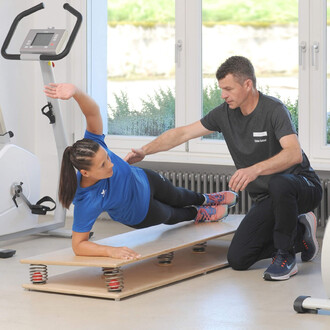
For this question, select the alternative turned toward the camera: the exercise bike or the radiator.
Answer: the radiator

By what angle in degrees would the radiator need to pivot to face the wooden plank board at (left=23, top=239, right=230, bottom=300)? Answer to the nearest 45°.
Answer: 0° — it already faces it

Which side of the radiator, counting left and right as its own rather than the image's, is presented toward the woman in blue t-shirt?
front

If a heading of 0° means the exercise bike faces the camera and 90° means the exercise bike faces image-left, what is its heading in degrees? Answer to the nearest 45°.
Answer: approximately 225°

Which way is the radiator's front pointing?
toward the camera

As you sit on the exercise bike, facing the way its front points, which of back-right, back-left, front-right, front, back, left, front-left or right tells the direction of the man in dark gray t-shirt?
right

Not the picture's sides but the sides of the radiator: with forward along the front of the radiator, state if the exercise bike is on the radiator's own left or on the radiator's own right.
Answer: on the radiator's own right

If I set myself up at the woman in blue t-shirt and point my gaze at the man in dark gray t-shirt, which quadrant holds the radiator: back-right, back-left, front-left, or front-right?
front-left

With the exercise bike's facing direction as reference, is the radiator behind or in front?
in front

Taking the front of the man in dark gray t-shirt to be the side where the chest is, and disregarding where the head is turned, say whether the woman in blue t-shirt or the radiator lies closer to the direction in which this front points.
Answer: the woman in blue t-shirt

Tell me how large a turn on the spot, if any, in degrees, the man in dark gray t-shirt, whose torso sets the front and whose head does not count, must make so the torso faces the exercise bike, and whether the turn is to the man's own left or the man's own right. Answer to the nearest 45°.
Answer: approximately 90° to the man's own right

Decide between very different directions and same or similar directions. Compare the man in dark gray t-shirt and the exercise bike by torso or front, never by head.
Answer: very different directions

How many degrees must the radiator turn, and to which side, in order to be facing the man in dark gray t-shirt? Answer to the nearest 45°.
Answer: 0° — it already faces them

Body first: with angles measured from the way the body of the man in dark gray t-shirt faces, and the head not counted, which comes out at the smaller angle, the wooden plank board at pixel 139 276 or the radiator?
the wooden plank board

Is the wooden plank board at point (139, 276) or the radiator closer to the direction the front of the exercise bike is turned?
the radiator

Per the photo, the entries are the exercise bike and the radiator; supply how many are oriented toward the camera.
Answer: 1
